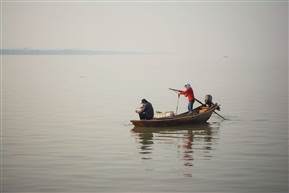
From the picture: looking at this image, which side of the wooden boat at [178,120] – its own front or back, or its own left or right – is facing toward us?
left

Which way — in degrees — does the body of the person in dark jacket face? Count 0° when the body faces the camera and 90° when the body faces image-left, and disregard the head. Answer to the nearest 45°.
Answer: approximately 90°
